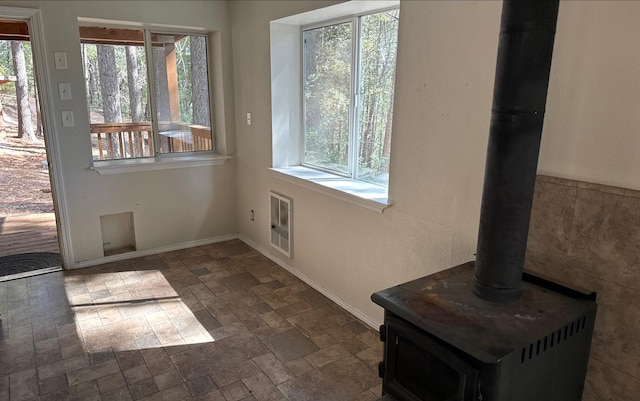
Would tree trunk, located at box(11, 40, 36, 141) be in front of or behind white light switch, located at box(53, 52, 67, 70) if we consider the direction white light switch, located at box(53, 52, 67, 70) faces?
behind

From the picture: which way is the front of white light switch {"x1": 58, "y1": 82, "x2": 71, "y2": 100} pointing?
toward the camera

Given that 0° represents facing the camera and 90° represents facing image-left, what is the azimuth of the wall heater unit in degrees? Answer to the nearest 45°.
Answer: approximately 45°

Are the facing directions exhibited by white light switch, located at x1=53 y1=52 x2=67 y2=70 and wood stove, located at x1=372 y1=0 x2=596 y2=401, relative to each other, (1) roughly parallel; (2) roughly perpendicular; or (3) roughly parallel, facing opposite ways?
roughly perpendicular

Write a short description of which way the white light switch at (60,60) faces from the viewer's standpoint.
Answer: facing the viewer

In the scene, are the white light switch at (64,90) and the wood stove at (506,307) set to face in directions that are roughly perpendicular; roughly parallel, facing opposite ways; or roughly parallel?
roughly perpendicular

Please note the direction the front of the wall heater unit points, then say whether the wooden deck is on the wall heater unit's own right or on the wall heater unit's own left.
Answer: on the wall heater unit's own right

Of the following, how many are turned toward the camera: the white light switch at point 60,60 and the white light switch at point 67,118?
2

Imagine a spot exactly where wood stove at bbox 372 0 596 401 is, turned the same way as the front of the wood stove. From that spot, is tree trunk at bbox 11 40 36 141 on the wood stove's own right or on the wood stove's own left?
on the wood stove's own right

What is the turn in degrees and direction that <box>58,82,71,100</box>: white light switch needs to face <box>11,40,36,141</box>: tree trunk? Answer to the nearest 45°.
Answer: approximately 180°

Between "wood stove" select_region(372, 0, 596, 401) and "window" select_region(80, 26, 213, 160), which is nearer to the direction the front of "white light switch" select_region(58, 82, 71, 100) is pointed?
the wood stove

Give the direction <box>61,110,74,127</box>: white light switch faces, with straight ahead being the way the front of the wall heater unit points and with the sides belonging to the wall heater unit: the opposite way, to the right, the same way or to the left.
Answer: to the left

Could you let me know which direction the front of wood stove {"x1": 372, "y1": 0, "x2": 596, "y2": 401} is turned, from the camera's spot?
facing the viewer and to the left of the viewer

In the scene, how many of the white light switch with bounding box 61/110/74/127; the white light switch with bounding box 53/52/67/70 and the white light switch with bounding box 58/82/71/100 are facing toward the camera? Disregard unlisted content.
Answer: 3

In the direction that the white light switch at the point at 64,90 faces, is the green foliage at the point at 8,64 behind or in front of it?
behind

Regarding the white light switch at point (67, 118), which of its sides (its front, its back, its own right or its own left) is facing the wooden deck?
back
